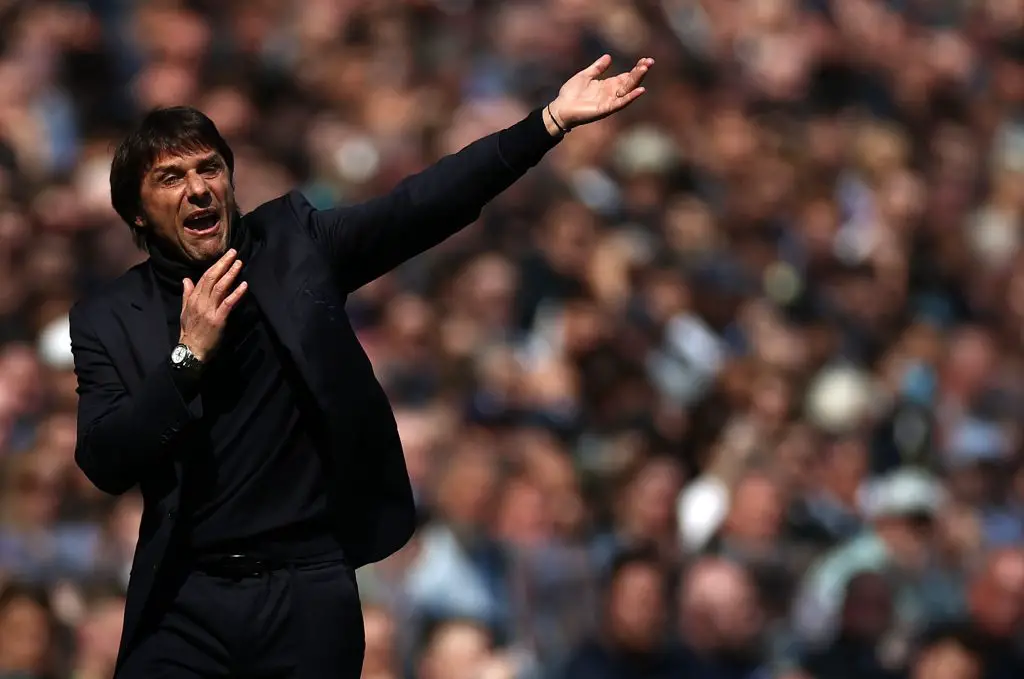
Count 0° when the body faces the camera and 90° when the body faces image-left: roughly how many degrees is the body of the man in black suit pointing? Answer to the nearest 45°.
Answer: approximately 0°

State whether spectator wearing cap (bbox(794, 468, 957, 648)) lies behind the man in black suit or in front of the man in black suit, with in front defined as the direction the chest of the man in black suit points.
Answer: behind
